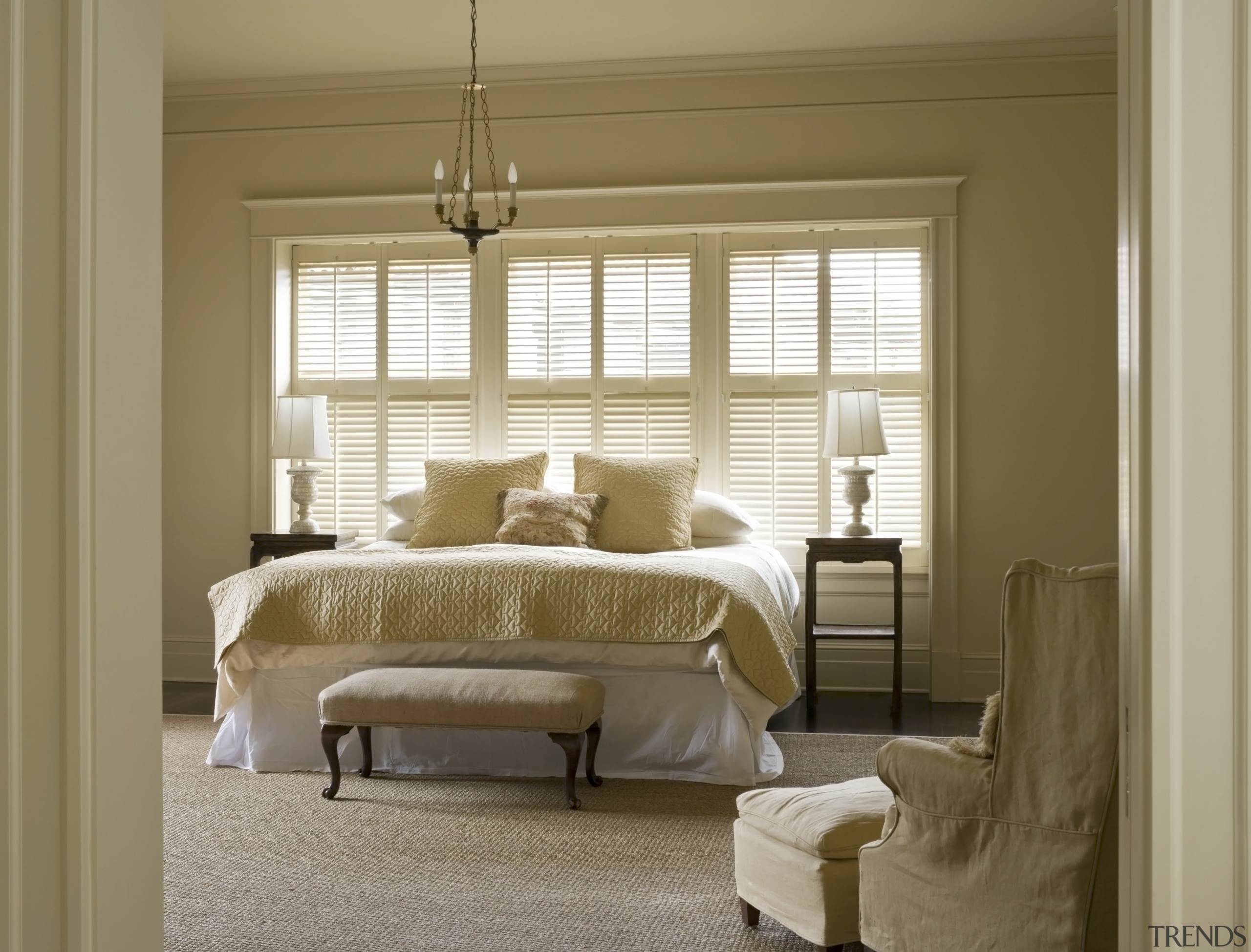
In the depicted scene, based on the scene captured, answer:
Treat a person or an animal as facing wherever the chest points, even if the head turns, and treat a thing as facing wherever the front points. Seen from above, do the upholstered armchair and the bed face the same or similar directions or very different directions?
very different directions

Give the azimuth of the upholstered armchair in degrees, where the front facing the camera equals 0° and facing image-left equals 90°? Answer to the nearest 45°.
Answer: approximately 135°

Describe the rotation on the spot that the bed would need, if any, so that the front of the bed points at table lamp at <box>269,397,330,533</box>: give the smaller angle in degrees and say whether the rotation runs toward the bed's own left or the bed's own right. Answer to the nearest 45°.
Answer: approximately 135° to the bed's own right

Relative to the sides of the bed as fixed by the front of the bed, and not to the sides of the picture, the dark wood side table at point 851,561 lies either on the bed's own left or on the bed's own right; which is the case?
on the bed's own left

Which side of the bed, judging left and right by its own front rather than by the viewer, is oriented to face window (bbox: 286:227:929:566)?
back

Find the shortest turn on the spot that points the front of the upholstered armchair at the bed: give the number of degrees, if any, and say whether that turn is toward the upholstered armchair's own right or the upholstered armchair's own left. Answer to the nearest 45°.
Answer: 0° — it already faces it

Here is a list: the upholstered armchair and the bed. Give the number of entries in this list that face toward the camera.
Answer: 1
